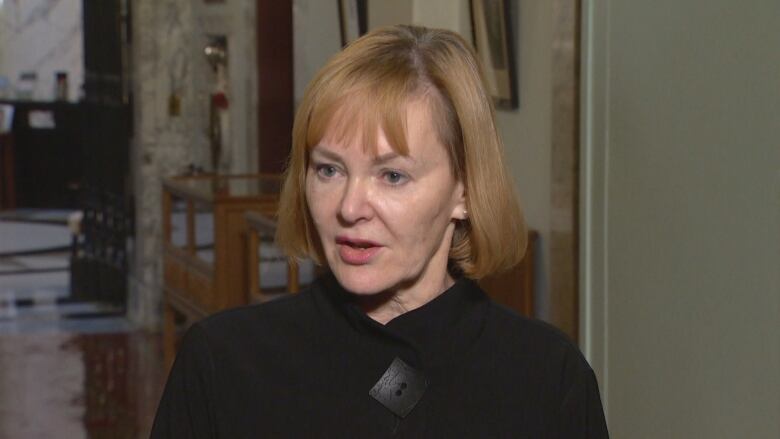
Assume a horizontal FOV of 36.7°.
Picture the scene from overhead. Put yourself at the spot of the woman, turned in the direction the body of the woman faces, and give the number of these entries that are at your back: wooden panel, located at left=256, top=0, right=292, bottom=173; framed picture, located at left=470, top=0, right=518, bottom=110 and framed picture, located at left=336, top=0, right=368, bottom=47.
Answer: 3

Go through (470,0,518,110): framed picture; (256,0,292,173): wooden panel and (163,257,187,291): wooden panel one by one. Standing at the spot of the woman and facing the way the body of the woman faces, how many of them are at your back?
3

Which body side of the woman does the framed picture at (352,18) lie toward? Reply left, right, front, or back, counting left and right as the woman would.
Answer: back

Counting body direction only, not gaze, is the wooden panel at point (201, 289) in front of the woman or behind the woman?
behind

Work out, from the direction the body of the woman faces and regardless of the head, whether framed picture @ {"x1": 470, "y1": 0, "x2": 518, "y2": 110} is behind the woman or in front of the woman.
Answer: behind

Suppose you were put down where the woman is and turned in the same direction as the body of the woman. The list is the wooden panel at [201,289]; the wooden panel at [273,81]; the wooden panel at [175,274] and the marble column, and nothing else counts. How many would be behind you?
4

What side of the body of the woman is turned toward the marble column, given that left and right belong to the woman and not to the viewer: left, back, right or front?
back

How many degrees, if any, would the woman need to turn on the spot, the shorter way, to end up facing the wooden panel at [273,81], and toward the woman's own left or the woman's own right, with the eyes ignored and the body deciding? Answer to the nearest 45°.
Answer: approximately 180°

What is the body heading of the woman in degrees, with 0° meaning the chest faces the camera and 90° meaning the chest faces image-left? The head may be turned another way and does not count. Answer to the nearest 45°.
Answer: approximately 0°

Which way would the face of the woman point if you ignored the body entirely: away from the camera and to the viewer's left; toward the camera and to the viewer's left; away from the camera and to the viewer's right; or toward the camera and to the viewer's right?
toward the camera and to the viewer's left
